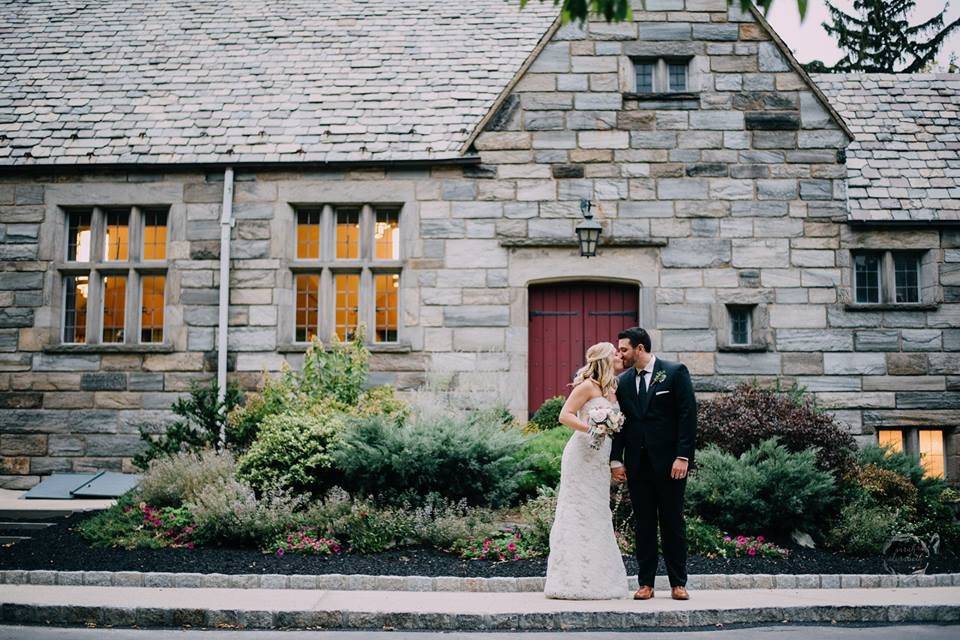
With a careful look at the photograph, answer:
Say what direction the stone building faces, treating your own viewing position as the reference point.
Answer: facing the viewer

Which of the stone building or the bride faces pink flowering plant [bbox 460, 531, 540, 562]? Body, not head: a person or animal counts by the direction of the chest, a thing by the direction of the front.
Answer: the stone building

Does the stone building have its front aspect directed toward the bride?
yes

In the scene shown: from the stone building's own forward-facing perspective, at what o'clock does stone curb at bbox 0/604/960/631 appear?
The stone curb is roughly at 12 o'clock from the stone building.

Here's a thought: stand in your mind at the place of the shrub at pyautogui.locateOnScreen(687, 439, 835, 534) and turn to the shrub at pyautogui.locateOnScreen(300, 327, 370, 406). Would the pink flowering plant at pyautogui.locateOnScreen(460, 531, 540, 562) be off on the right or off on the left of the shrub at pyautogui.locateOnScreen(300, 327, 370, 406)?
left

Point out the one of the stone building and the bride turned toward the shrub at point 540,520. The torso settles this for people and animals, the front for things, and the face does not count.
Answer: the stone building

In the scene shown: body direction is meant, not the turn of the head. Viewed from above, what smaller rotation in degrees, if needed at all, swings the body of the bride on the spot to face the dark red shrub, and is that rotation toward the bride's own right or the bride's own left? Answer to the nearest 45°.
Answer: approximately 90° to the bride's own left

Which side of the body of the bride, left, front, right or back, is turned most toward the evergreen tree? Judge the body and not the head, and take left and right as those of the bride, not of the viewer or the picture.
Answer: left

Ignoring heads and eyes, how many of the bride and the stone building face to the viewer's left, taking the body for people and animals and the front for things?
0

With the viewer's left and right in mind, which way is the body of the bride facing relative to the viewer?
facing the viewer and to the right of the viewer

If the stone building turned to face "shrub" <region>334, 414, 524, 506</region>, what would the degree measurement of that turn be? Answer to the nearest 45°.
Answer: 0° — it already faces it

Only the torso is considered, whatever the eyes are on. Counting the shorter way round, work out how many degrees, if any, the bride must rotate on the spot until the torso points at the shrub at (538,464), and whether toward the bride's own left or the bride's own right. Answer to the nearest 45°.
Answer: approximately 135° to the bride's own left

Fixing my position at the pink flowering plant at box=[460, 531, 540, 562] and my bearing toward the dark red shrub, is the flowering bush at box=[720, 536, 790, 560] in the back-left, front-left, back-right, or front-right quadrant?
front-right
